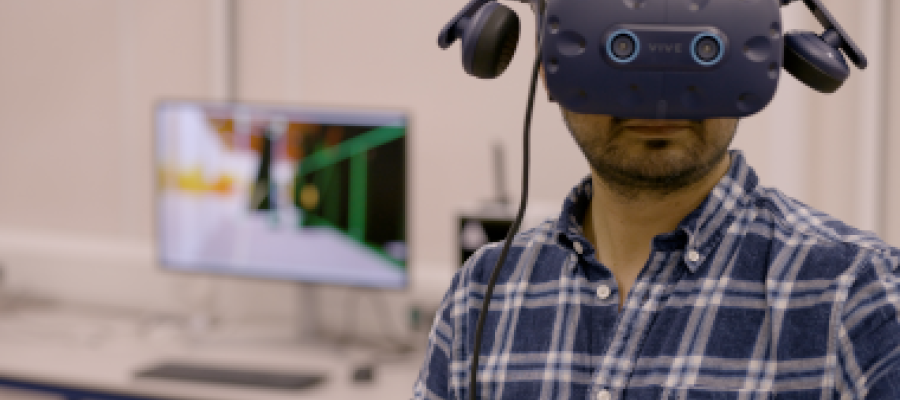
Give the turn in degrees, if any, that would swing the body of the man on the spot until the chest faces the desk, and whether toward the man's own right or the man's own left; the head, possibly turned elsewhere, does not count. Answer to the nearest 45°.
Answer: approximately 90° to the man's own right

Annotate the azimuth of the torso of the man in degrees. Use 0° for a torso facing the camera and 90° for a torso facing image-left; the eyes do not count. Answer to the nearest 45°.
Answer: approximately 45°
